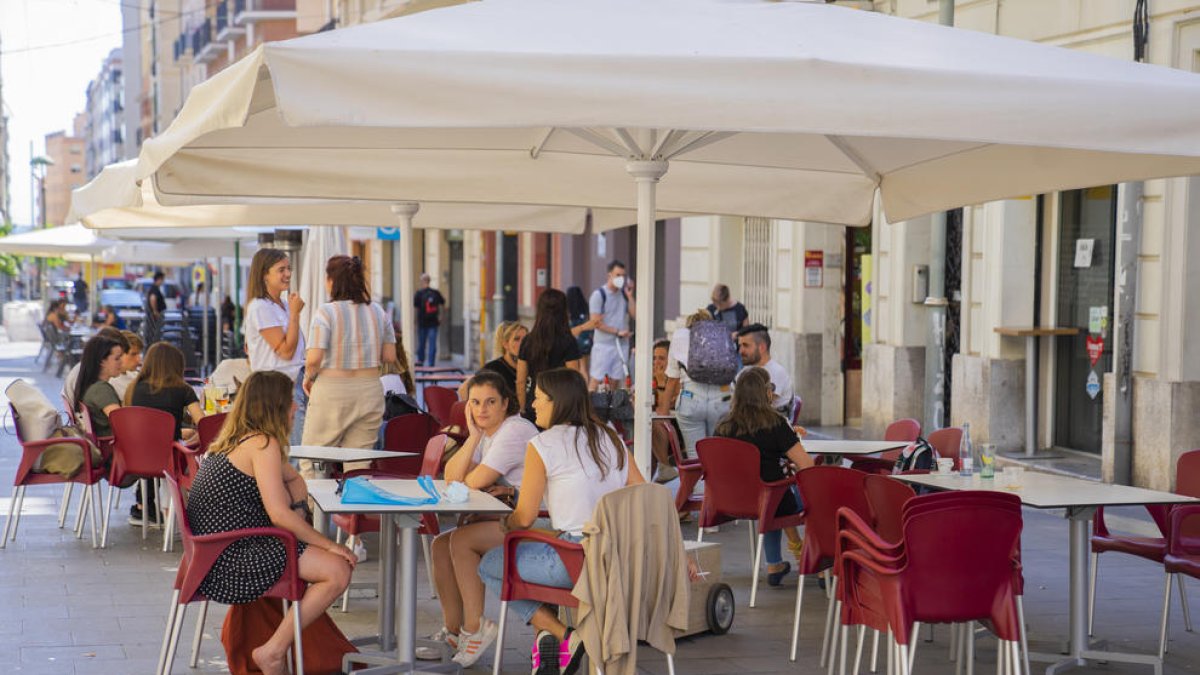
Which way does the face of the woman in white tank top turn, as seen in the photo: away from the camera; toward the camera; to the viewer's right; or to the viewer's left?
to the viewer's left

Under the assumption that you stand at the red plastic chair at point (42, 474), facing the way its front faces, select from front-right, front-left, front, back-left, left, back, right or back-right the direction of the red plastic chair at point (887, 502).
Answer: front-right

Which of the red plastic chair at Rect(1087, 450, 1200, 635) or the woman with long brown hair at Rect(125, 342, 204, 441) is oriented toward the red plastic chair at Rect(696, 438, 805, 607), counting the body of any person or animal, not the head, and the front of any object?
the red plastic chair at Rect(1087, 450, 1200, 635)

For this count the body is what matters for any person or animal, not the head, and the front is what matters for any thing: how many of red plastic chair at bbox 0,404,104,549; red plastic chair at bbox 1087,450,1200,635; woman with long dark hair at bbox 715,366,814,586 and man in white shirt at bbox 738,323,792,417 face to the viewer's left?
2

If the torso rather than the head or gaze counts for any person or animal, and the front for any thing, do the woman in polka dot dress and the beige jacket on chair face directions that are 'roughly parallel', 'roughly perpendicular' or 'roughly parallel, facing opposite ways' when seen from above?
roughly perpendicular

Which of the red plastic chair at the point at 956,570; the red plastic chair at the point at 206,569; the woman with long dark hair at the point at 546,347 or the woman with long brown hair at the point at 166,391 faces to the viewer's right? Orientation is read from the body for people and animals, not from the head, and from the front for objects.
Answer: the red plastic chair at the point at 206,569

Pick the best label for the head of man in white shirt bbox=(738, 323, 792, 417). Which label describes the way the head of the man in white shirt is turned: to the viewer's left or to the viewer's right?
to the viewer's left

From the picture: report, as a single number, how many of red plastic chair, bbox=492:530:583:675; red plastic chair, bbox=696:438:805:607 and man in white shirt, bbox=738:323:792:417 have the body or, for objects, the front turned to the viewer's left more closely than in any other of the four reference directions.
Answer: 2

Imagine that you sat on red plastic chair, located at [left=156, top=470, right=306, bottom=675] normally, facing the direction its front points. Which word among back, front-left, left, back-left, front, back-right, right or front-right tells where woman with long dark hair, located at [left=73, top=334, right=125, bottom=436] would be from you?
left

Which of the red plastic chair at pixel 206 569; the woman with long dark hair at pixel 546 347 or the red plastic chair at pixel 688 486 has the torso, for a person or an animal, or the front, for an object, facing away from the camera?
the woman with long dark hair

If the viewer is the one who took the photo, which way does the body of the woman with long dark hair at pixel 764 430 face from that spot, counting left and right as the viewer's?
facing away from the viewer and to the right of the viewer

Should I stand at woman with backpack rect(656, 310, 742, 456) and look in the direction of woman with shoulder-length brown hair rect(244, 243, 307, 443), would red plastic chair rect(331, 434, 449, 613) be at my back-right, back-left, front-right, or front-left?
front-left
